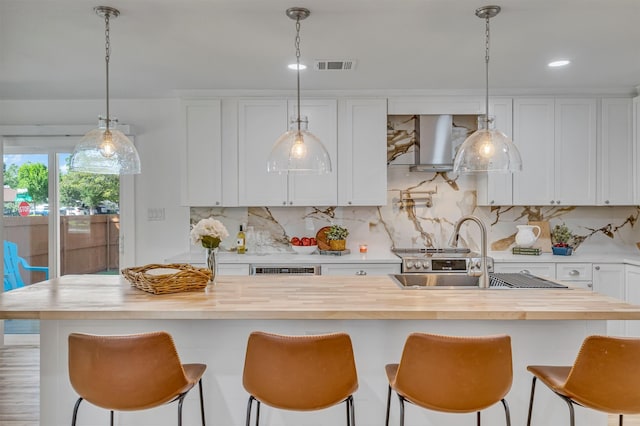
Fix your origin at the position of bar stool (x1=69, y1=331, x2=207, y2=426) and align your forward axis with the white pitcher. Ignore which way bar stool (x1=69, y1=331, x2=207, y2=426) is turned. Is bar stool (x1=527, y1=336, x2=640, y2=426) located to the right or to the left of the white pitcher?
right

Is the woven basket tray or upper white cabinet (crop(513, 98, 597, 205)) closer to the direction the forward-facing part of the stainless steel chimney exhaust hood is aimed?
the woven basket tray

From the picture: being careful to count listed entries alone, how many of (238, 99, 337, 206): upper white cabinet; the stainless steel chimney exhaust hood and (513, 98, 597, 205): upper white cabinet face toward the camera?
3

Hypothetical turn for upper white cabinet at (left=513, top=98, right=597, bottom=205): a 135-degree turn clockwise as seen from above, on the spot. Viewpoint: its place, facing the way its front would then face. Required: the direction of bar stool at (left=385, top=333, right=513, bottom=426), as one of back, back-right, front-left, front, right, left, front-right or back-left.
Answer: back-left

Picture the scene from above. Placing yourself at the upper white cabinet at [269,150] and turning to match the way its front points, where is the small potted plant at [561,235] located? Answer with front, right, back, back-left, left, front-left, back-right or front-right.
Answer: left

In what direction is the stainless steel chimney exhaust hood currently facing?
toward the camera

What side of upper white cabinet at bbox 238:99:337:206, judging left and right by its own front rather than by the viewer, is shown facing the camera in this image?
front

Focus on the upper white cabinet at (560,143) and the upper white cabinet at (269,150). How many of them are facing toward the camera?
2
